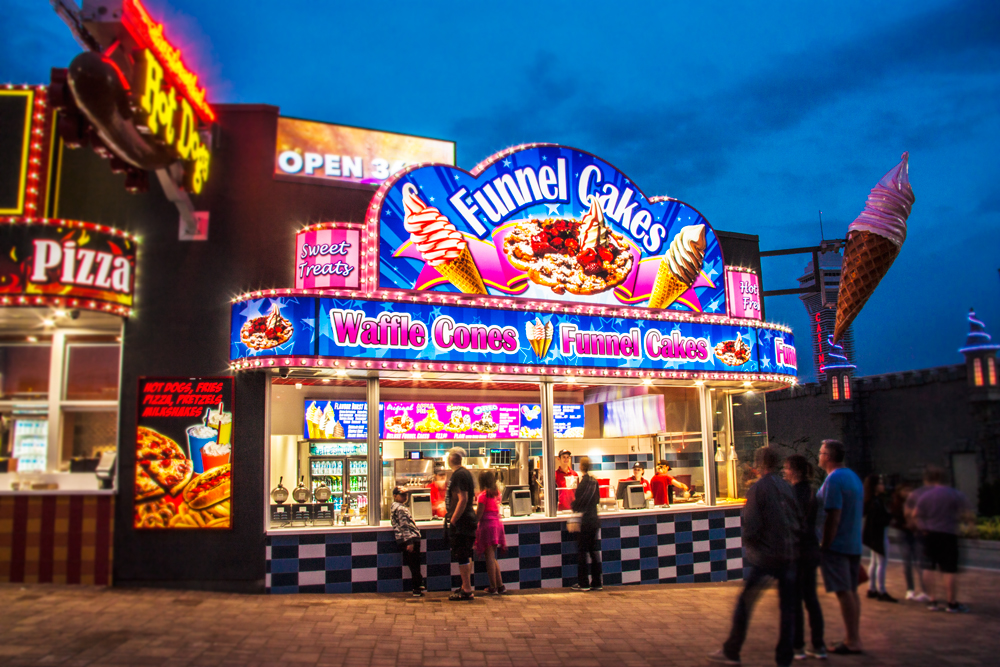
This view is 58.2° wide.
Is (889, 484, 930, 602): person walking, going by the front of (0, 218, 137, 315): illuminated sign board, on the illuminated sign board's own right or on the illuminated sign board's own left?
on the illuminated sign board's own left

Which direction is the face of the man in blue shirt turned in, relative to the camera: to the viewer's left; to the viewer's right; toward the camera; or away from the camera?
to the viewer's left

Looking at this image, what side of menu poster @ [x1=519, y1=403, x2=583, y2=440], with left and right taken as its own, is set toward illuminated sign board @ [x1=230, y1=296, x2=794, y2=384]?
front

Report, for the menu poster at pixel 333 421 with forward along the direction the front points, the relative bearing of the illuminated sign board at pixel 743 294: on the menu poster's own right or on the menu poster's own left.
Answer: on the menu poster's own left

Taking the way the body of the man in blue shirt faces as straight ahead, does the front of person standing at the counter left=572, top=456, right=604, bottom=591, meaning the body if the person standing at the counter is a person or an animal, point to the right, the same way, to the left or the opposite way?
to the right

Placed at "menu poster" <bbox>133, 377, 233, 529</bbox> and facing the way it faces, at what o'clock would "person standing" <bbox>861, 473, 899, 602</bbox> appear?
The person standing is roughly at 10 o'clock from the menu poster.

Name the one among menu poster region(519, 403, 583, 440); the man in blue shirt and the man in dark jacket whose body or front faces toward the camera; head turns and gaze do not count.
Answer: the menu poster

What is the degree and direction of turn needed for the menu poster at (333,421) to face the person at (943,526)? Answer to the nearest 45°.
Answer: approximately 45° to its left

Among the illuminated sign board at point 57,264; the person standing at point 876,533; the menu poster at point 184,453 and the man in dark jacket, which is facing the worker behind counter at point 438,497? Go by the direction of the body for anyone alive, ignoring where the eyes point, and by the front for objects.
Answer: the man in dark jacket

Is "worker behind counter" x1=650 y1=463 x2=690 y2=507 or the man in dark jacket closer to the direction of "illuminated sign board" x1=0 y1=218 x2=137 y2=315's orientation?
the man in dark jacket

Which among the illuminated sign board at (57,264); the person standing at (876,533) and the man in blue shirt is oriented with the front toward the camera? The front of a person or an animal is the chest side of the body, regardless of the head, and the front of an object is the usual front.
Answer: the illuminated sign board
